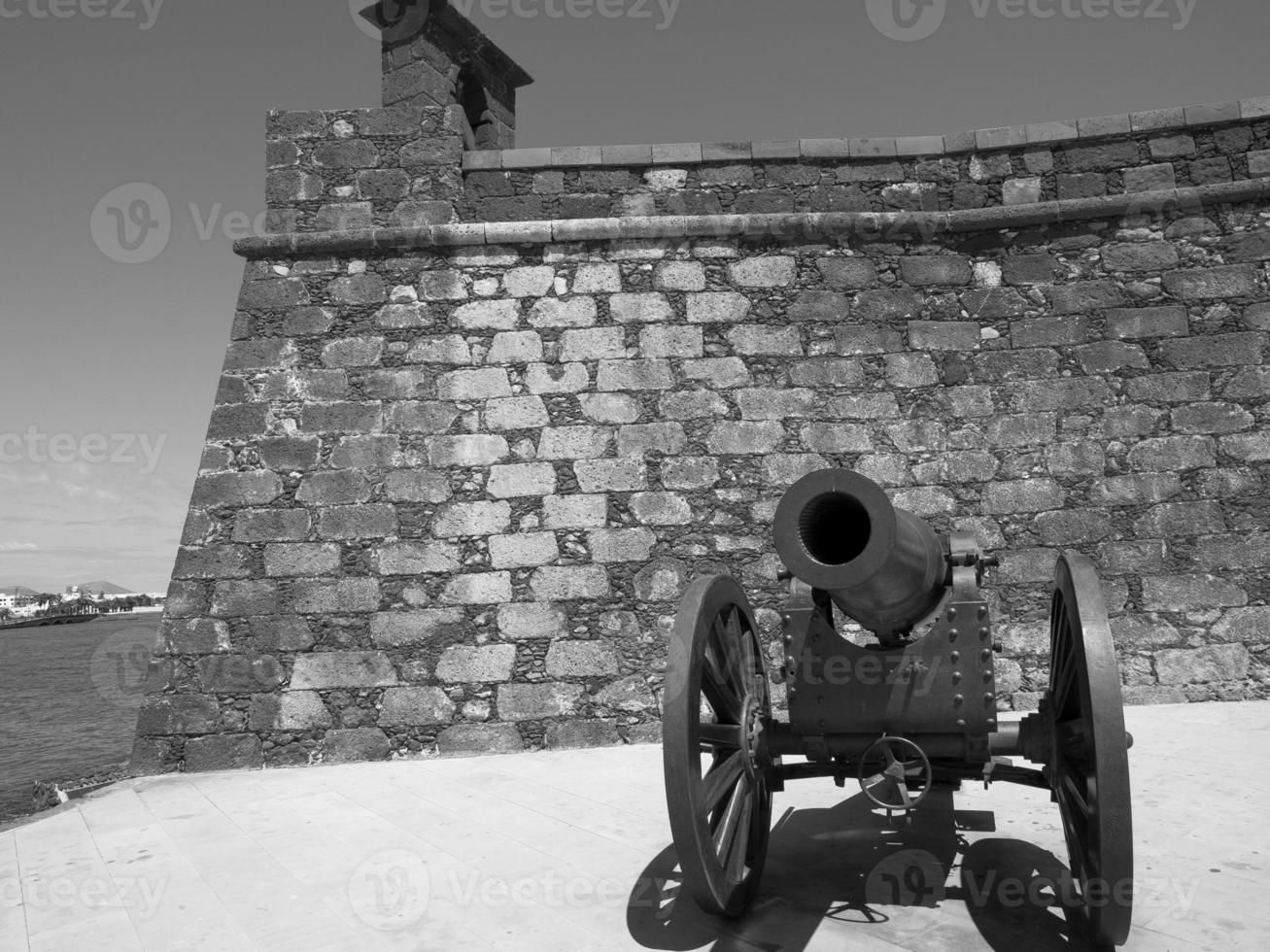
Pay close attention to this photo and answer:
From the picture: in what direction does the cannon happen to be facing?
toward the camera

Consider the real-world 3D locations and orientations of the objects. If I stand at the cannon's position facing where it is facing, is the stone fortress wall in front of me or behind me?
behind
